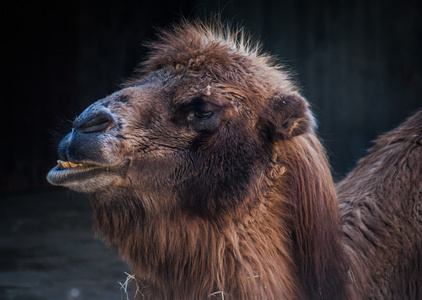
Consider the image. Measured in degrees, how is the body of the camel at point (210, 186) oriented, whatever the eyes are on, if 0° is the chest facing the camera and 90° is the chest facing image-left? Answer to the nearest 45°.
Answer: approximately 90°
